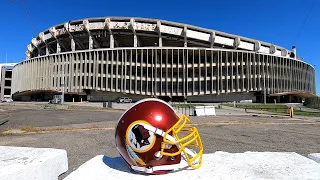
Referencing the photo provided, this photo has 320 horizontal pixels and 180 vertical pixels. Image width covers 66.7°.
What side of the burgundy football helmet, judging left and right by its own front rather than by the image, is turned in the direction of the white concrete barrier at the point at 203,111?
left

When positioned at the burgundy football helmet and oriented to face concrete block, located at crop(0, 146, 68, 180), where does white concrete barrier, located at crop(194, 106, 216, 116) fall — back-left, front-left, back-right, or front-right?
back-right

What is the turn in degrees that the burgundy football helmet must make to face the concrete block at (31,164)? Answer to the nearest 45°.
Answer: approximately 180°

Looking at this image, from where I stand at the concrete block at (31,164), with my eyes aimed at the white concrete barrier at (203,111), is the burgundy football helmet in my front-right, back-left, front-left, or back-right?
front-right

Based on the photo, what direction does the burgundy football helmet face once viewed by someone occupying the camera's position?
facing to the right of the viewer

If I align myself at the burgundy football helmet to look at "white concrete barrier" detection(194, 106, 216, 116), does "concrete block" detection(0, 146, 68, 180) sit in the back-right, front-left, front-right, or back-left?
back-left

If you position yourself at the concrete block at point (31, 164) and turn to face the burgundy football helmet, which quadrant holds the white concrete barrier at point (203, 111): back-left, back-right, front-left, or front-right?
front-left

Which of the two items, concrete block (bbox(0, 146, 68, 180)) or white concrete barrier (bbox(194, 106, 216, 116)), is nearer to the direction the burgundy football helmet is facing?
the white concrete barrier
